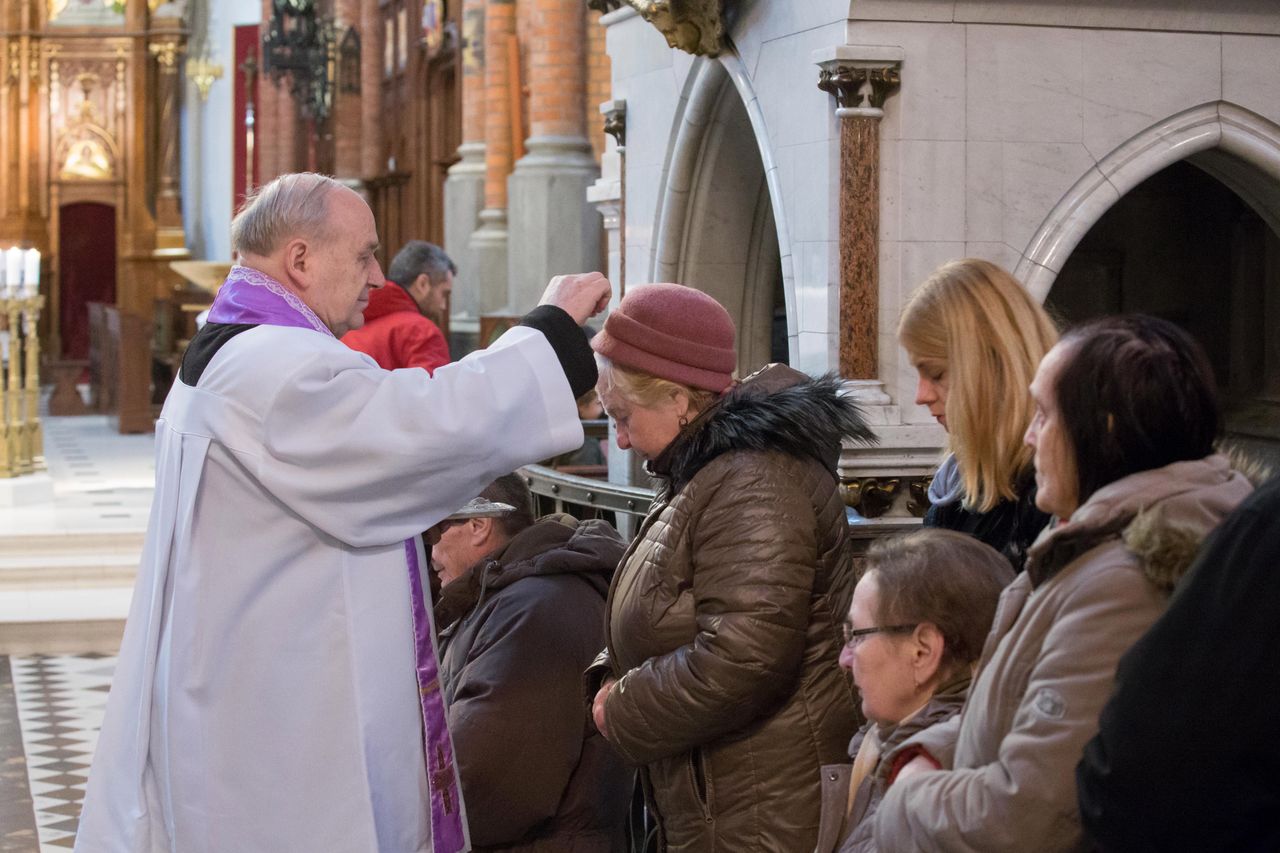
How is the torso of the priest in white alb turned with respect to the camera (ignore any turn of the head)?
to the viewer's right

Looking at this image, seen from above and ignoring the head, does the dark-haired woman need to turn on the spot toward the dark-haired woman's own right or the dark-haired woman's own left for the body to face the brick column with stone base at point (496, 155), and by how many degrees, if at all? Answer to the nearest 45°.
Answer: approximately 90° to the dark-haired woman's own right

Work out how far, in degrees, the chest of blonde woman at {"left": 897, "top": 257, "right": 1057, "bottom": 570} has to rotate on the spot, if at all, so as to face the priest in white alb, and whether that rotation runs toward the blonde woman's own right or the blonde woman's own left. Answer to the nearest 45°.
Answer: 0° — they already face them

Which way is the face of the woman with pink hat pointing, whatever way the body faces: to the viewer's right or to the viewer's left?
to the viewer's left

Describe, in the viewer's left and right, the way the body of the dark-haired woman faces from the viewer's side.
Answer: facing to the left of the viewer

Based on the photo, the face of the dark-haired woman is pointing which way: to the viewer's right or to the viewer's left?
to the viewer's left

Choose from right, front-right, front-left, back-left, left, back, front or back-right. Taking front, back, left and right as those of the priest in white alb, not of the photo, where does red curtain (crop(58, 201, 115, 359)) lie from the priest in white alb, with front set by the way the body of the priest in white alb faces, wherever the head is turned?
left

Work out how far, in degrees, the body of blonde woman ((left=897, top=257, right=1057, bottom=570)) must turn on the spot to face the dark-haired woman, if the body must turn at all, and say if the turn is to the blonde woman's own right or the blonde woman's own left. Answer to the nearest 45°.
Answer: approximately 90° to the blonde woman's own left

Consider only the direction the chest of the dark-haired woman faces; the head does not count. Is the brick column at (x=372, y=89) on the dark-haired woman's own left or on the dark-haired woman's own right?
on the dark-haired woman's own right

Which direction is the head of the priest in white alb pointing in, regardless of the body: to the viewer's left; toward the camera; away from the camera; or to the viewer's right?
to the viewer's right

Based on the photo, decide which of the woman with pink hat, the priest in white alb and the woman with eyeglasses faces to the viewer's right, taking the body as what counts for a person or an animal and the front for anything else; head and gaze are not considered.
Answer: the priest in white alb

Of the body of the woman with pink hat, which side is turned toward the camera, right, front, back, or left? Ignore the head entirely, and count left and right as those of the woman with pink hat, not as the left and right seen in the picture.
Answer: left

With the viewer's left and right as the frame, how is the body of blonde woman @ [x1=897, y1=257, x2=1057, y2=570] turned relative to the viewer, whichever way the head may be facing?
facing to the left of the viewer
